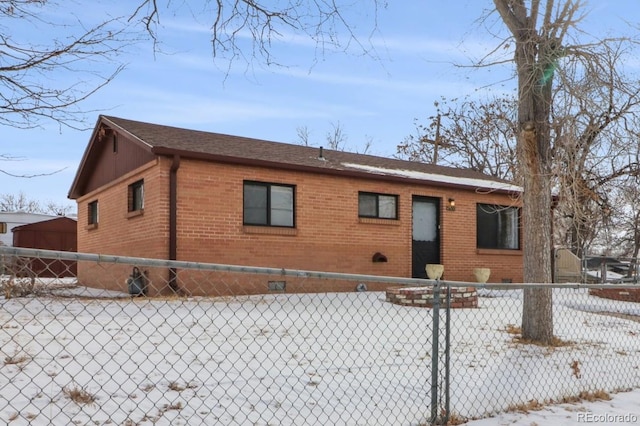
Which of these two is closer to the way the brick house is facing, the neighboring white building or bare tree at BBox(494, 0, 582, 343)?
the bare tree

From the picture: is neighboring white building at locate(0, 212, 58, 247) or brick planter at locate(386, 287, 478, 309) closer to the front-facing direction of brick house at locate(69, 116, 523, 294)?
the brick planter

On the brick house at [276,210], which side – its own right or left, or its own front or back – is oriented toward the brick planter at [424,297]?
front

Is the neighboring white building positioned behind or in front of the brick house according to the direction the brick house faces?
behind

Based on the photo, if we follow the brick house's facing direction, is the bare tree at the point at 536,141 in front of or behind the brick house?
in front

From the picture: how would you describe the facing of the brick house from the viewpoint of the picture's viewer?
facing the viewer and to the right of the viewer

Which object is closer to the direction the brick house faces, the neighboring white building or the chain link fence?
the chain link fence
